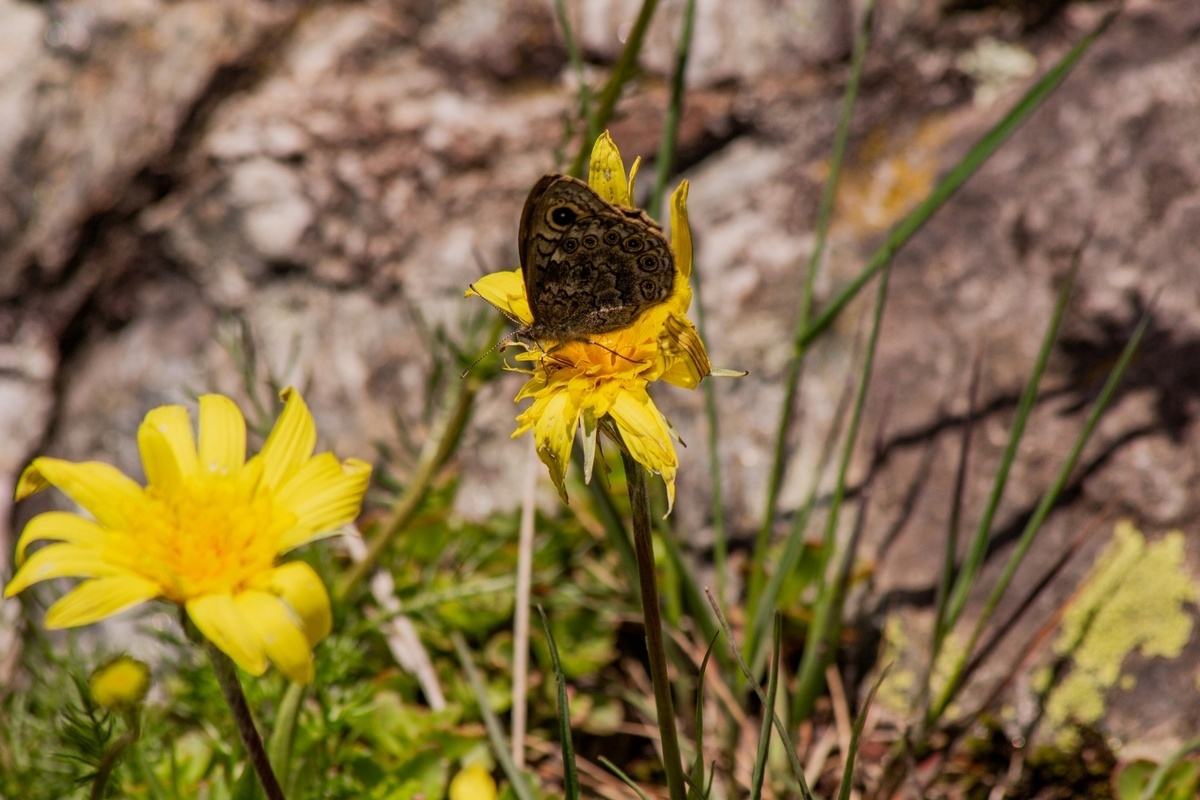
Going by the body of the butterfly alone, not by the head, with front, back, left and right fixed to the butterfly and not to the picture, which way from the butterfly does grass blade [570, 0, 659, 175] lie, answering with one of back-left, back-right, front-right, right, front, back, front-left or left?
right

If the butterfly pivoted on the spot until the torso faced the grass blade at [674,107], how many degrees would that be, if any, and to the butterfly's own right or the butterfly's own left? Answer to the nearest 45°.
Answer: approximately 90° to the butterfly's own right

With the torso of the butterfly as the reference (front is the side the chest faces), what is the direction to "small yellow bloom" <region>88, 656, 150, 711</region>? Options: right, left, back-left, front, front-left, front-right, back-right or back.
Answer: front-left

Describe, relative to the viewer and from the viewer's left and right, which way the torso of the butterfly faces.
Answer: facing to the left of the viewer
